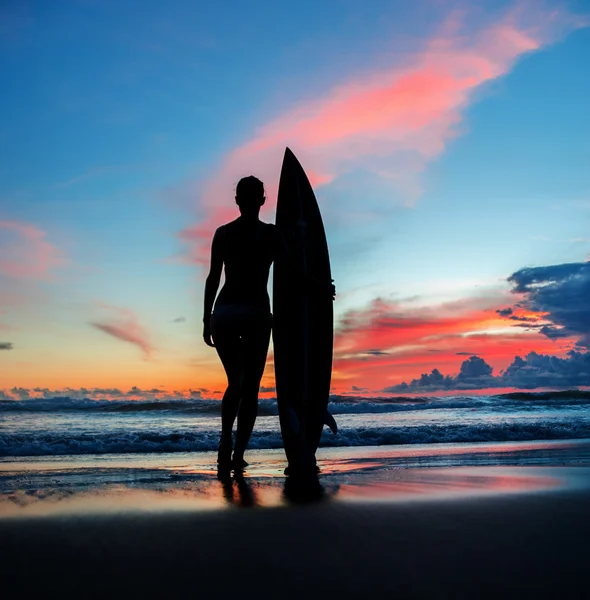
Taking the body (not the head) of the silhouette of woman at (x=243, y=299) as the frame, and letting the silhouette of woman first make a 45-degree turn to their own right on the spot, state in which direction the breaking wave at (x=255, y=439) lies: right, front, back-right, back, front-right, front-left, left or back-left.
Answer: front-left

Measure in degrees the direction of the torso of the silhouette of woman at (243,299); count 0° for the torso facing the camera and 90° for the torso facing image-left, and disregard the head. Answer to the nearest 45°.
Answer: approximately 180°
